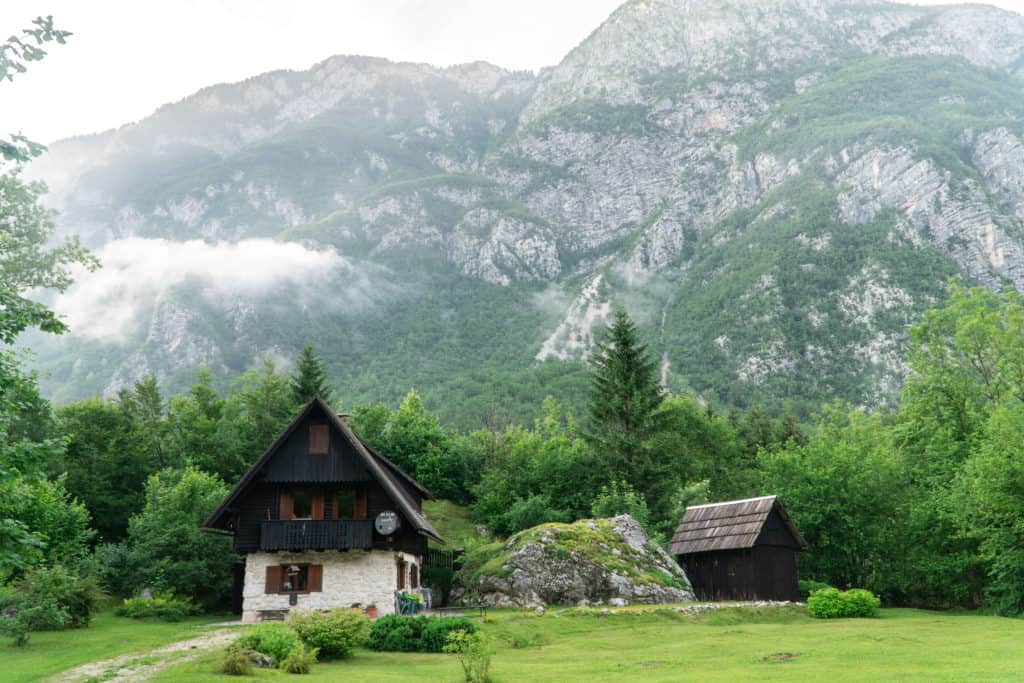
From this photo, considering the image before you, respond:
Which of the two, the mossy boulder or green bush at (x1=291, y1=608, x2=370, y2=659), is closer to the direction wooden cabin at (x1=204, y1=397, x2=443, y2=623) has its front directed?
the green bush

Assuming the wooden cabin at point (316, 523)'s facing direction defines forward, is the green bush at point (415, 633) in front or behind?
in front

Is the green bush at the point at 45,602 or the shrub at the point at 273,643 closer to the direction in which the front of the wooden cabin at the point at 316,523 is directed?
the shrub

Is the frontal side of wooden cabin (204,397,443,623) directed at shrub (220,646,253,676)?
yes

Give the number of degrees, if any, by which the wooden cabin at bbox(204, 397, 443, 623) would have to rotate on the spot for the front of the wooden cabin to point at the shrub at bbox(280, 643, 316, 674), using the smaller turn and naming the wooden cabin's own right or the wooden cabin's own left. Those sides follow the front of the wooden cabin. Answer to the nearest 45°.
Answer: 0° — it already faces it

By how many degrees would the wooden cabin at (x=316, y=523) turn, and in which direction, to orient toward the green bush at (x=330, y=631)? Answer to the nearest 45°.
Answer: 0° — it already faces it

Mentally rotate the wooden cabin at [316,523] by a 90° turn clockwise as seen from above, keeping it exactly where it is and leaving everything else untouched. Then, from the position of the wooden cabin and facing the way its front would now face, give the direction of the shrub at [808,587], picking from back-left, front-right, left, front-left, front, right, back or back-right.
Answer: back

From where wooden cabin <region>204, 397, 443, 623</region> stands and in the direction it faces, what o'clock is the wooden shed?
The wooden shed is roughly at 9 o'clock from the wooden cabin.

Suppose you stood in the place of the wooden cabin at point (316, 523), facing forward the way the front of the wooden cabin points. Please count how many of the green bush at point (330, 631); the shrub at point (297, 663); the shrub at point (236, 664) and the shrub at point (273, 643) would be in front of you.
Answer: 4

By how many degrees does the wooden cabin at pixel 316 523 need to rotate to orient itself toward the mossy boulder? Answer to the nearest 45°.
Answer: approximately 90° to its left

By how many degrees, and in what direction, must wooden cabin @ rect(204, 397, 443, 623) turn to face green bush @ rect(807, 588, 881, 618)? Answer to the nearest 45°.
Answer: approximately 90° to its left

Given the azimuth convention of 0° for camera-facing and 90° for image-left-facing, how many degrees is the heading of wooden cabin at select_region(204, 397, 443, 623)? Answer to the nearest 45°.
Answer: approximately 0°

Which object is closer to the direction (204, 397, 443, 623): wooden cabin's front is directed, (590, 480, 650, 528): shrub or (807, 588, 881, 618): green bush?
the green bush
